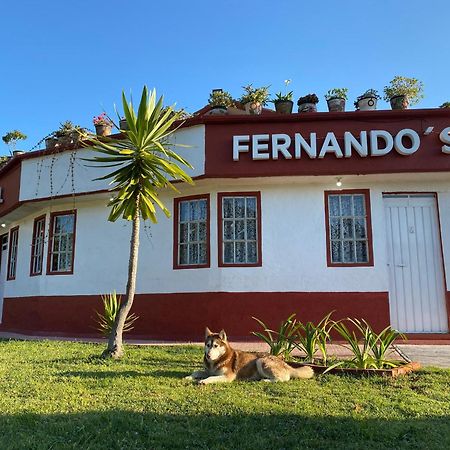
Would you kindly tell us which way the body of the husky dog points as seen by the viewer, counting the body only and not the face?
to the viewer's left

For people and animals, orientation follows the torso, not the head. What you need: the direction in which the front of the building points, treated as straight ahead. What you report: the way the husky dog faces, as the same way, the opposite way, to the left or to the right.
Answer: to the right

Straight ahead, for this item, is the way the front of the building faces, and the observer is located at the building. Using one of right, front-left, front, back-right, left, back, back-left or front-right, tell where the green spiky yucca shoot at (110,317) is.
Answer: right

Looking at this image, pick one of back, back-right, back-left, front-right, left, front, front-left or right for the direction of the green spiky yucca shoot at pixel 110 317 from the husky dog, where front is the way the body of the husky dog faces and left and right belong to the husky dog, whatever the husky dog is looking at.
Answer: front-right

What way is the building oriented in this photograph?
toward the camera

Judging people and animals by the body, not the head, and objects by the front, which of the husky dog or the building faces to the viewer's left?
the husky dog

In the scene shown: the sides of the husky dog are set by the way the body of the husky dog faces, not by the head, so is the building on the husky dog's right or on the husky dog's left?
on the husky dog's right

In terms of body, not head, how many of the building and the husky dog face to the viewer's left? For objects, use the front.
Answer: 1
